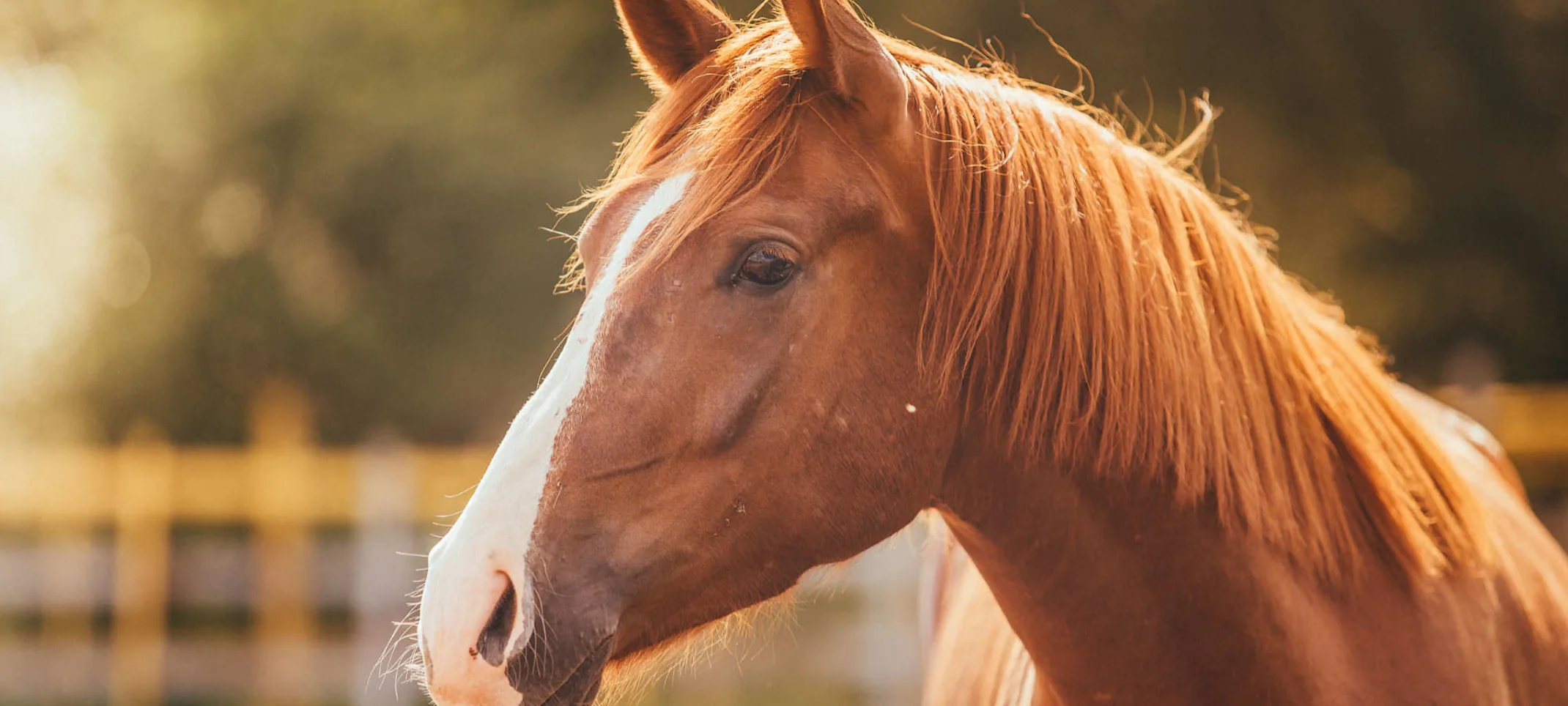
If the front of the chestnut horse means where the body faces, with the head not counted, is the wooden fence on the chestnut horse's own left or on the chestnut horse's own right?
on the chestnut horse's own right

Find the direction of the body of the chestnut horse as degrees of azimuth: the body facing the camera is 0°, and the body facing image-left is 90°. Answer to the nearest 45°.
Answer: approximately 45°

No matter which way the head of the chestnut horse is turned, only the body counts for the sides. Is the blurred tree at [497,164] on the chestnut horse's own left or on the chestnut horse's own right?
on the chestnut horse's own right
